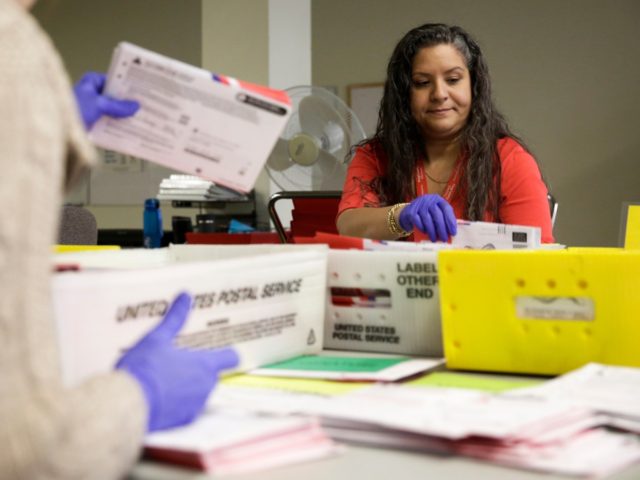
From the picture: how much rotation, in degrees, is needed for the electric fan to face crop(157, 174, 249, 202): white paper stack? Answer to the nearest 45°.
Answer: approximately 90° to its right

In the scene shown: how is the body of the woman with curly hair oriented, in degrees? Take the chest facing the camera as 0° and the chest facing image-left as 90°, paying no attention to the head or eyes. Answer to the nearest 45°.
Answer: approximately 0°

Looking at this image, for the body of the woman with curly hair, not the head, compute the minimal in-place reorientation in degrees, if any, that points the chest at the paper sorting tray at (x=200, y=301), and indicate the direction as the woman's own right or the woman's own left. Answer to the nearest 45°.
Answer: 0° — they already face it

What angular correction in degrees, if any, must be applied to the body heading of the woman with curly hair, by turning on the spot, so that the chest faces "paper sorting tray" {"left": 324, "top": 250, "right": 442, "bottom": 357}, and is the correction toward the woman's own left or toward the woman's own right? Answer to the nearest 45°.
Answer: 0° — they already face it

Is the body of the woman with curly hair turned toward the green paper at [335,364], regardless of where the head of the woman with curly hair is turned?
yes

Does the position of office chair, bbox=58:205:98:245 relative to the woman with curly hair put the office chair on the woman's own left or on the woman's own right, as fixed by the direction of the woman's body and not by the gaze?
on the woman's own right
